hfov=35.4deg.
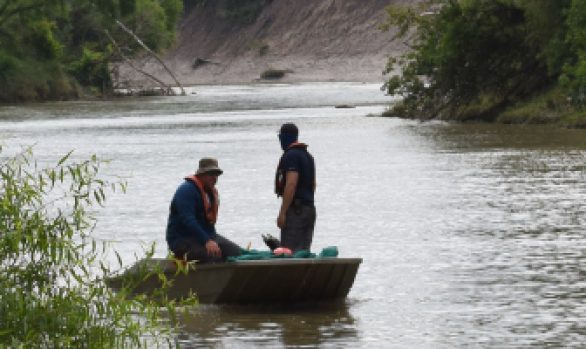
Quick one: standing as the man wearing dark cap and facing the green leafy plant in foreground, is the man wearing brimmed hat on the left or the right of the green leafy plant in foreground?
right

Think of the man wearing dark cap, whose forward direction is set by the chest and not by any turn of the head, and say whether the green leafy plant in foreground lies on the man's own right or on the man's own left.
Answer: on the man's own left

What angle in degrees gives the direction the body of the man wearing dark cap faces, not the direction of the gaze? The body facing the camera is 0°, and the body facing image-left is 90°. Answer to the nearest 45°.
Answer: approximately 90°

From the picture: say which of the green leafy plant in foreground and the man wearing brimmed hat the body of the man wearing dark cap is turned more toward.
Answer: the man wearing brimmed hat

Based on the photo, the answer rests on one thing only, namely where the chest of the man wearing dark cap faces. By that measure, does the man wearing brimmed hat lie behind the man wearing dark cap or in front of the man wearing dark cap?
in front
